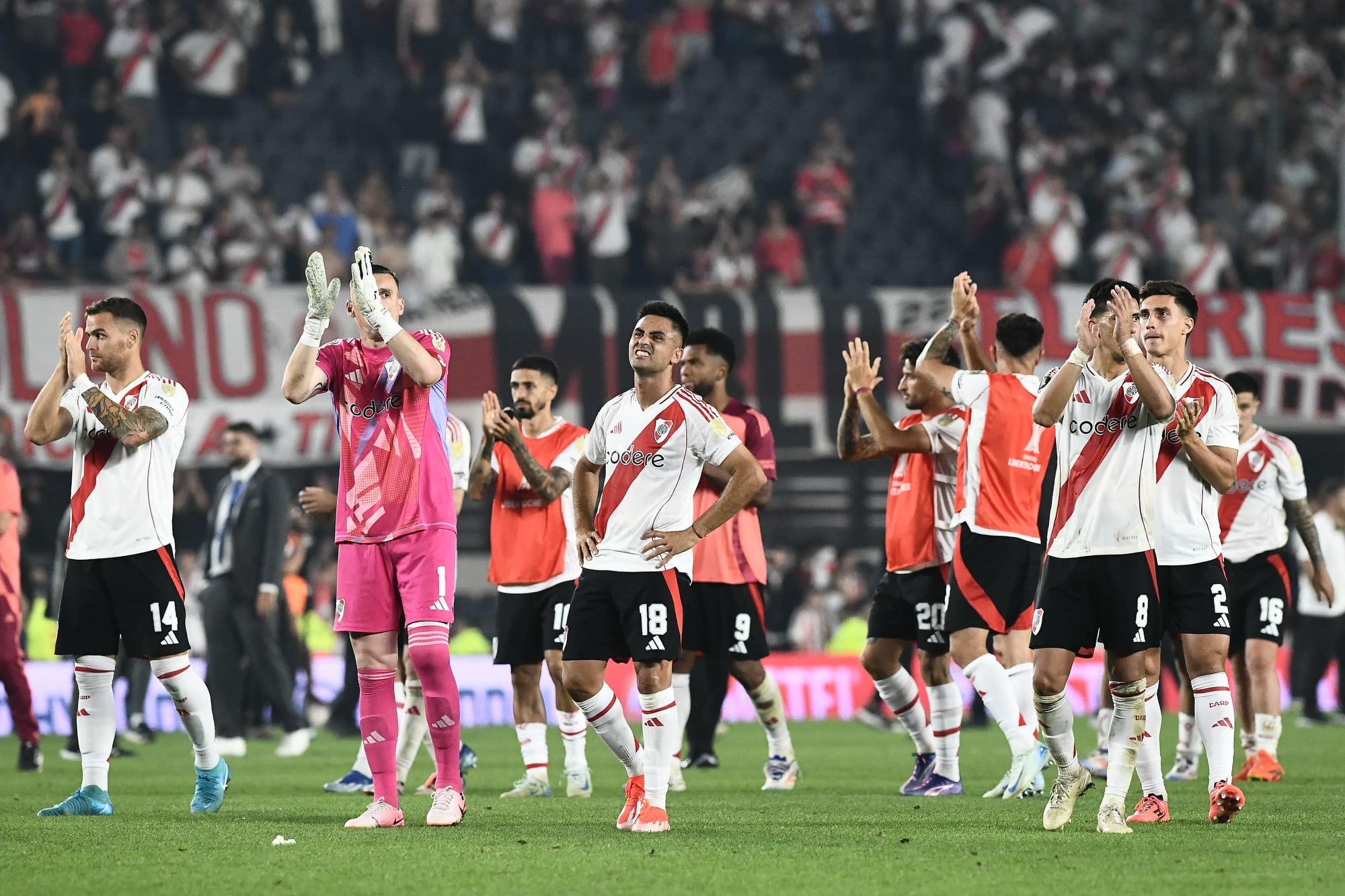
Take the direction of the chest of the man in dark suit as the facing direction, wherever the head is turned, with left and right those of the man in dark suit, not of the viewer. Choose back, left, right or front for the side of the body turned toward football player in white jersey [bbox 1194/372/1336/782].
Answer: left

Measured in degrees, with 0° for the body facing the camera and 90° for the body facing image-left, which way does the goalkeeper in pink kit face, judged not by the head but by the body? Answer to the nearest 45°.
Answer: approximately 45°

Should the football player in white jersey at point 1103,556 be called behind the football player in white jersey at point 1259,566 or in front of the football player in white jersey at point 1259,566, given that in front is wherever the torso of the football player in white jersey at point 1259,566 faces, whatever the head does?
in front

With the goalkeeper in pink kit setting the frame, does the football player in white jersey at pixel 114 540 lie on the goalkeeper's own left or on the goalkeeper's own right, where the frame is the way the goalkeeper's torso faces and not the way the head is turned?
on the goalkeeper's own right

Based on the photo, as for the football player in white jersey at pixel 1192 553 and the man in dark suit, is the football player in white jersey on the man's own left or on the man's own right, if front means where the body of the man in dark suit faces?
on the man's own left

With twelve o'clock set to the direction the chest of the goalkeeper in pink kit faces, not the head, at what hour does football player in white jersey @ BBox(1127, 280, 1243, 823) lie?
The football player in white jersey is roughly at 8 o'clock from the goalkeeper in pink kit.

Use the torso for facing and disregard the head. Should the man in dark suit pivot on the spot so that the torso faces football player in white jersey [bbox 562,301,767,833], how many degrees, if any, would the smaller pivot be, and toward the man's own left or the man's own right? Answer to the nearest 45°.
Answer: approximately 45° to the man's own left

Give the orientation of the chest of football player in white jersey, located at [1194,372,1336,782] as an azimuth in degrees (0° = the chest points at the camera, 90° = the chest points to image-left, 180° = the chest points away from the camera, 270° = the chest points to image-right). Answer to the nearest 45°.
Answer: approximately 45°

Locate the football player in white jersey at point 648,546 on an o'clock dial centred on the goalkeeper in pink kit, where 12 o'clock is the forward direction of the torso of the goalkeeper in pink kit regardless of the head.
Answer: The football player in white jersey is roughly at 8 o'clock from the goalkeeper in pink kit.

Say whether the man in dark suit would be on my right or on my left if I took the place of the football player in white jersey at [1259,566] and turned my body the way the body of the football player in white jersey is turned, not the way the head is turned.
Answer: on my right

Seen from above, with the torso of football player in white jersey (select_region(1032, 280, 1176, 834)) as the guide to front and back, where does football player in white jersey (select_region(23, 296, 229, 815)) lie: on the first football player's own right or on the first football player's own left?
on the first football player's own right

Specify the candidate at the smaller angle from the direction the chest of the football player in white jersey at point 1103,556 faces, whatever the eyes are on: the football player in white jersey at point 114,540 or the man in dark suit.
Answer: the football player in white jersey

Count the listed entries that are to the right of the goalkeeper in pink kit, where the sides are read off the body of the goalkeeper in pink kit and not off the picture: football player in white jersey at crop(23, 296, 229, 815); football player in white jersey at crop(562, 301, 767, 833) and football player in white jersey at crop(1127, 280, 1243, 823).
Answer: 1

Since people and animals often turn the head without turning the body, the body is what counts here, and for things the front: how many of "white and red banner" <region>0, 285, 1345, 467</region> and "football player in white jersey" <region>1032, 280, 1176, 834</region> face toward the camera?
2
